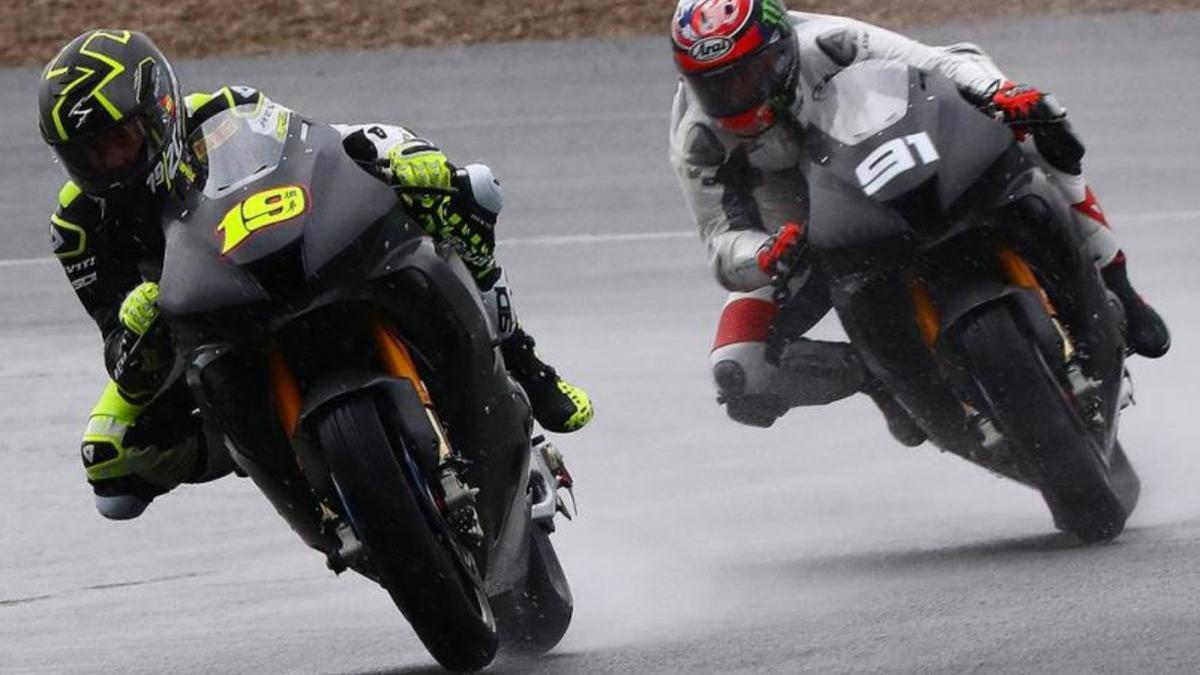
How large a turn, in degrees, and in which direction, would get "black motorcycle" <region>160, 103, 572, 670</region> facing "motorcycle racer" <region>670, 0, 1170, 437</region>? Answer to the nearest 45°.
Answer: approximately 135° to its left

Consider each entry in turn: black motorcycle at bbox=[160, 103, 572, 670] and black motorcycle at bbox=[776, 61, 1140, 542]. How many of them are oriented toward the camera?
2

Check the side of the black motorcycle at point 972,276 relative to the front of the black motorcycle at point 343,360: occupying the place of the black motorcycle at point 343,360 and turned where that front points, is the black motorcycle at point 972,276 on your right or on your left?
on your left

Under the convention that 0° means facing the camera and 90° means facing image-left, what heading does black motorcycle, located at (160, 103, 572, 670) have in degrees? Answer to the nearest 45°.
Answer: approximately 0°

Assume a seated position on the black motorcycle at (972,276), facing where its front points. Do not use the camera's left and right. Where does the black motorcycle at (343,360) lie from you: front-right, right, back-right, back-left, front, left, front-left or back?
front-right

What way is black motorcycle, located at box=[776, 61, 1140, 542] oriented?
toward the camera
